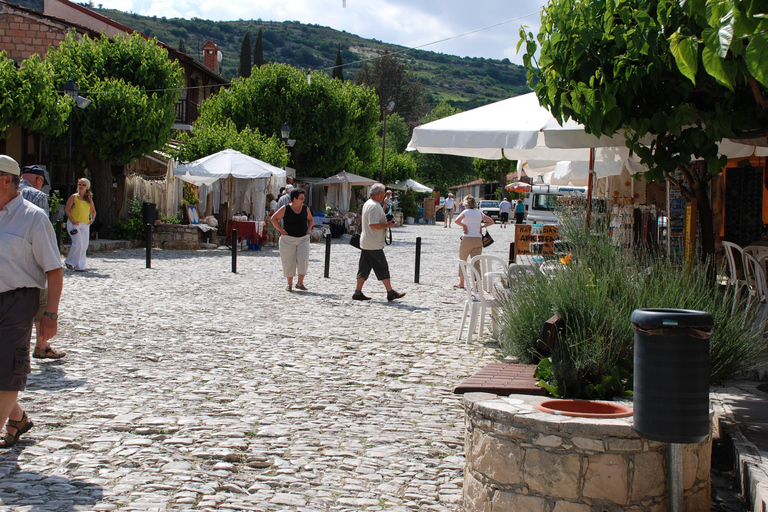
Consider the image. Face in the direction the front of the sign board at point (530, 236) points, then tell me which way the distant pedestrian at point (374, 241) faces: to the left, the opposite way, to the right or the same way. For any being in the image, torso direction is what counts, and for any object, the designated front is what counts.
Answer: to the left

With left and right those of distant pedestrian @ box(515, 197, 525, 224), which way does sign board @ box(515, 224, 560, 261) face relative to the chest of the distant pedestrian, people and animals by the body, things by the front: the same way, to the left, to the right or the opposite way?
the opposite way

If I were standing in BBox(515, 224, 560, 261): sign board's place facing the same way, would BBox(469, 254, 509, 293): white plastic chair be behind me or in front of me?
in front

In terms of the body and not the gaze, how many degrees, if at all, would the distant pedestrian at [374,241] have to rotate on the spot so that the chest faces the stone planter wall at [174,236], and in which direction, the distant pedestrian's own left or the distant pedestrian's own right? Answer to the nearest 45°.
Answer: approximately 135° to the distant pedestrian's own left

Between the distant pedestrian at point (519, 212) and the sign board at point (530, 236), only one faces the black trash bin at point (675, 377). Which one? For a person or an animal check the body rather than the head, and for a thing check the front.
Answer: the sign board

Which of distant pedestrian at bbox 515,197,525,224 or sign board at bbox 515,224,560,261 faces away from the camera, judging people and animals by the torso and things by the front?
the distant pedestrian

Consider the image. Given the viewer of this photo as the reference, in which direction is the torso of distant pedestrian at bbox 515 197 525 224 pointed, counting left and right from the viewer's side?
facing away from the viewer

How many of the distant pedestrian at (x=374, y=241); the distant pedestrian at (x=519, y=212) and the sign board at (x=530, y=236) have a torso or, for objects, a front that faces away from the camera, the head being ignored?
1

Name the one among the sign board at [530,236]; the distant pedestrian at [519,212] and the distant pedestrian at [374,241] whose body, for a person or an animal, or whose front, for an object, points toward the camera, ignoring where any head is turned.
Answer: the sign board

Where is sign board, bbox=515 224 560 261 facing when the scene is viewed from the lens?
facing the viewer

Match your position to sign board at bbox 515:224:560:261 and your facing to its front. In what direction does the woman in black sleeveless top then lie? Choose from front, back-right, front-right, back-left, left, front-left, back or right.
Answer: right

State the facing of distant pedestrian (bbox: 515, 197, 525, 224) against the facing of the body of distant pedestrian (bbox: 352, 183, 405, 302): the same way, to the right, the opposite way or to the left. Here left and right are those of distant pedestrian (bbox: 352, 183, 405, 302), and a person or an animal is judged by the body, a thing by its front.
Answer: to the left

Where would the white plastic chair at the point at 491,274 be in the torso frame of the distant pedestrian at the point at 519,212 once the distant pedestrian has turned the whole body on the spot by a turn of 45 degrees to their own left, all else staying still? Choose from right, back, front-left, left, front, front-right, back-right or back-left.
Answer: back-left

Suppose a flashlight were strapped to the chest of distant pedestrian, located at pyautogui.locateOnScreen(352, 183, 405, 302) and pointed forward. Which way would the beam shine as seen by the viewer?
to the viewer's right
